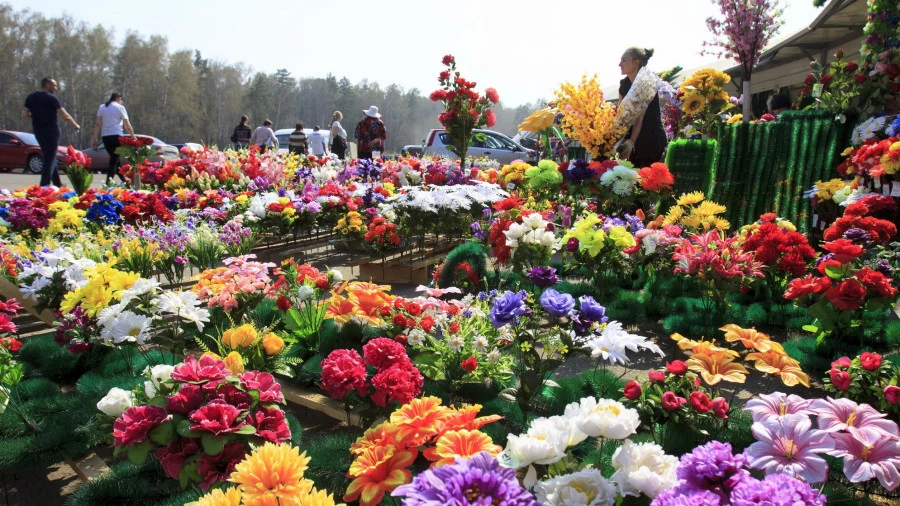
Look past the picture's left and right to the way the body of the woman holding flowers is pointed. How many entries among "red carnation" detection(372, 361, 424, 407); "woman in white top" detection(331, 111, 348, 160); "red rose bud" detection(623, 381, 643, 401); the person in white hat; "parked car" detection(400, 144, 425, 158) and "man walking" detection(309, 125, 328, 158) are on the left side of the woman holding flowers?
2

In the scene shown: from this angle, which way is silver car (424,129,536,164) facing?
to the viewer's right

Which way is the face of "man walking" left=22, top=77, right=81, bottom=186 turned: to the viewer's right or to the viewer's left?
to the viewer's right

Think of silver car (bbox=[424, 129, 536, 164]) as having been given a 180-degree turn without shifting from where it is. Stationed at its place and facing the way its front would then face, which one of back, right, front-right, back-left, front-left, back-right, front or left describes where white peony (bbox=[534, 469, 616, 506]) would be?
left

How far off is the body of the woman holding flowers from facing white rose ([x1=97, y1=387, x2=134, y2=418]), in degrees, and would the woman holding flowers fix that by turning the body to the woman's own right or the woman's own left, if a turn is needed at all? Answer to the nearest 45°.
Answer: approximately 90° to the woman's own left

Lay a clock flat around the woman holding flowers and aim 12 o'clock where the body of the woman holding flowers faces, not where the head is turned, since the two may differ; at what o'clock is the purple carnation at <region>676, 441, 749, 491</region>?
The purple carnation is roughly at 9 o'clock from the woman holding flowers.

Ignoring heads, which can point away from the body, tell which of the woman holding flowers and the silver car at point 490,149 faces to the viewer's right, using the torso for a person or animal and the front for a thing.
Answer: the silver car

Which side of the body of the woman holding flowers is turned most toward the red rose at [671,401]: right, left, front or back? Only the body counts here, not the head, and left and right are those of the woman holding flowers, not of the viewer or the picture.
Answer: left

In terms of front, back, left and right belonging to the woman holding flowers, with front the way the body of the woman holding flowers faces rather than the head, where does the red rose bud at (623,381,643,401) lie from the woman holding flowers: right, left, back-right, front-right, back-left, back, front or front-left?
left

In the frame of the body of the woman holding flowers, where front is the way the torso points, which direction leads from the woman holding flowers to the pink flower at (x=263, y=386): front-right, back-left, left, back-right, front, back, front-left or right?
left

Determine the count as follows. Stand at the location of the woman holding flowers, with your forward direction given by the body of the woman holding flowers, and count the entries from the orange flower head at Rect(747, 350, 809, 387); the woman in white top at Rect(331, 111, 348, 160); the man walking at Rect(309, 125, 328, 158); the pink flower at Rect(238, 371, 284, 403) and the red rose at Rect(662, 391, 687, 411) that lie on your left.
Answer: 3

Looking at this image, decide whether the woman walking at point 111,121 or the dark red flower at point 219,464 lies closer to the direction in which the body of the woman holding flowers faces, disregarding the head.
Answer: the woman walking

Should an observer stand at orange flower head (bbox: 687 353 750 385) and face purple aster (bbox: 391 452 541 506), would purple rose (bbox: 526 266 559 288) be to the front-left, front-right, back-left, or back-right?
back-right

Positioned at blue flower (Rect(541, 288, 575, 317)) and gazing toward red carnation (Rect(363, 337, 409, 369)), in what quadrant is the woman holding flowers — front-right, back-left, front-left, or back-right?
back-right

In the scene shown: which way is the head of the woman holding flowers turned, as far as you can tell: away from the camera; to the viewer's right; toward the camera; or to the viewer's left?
to the viewer's left

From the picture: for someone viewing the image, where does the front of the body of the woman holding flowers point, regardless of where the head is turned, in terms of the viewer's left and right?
facing to the left of the viewer
